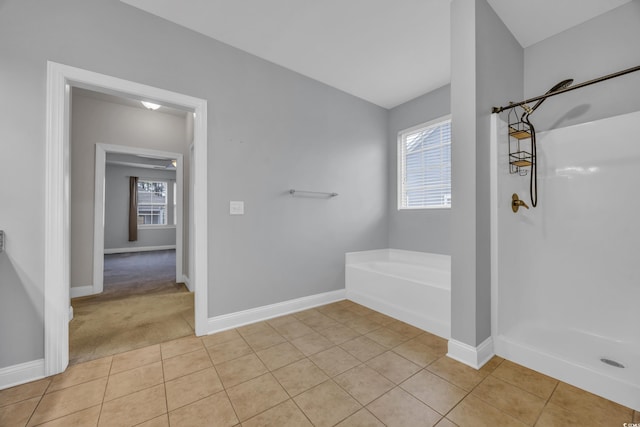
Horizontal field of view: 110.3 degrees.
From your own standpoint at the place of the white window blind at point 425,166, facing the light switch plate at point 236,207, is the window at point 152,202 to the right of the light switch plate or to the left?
right

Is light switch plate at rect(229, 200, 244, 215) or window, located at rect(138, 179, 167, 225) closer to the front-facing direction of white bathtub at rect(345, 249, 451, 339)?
the light switch plate

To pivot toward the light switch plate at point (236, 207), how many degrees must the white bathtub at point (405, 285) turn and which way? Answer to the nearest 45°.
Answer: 0° — it already faces it

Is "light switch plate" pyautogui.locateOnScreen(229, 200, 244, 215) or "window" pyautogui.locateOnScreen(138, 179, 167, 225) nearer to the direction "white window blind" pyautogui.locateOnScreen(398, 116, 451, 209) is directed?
the light switch plate

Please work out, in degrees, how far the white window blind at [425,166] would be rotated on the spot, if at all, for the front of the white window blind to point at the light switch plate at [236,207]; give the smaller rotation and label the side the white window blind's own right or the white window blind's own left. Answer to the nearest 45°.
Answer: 0° — it already faces it

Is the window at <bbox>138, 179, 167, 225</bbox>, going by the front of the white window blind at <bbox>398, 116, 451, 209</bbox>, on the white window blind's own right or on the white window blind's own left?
on the white window blind's own right

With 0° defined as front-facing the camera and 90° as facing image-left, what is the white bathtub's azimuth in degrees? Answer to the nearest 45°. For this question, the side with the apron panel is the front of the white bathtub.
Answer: approximately 45°
